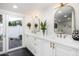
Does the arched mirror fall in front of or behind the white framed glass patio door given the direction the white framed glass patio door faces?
in front

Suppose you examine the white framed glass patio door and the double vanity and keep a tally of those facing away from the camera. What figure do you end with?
0

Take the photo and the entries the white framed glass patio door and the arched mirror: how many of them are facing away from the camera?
0

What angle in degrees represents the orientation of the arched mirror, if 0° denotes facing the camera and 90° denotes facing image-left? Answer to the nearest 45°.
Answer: approximately 45°
